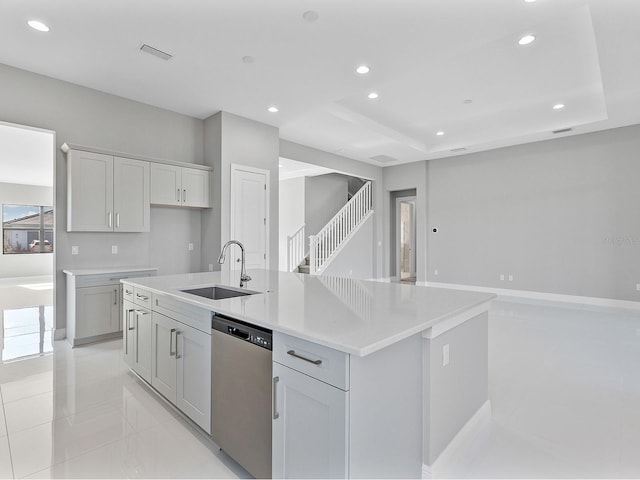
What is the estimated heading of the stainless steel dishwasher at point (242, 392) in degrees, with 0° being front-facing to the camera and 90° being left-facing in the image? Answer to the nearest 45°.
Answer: approximately 45°

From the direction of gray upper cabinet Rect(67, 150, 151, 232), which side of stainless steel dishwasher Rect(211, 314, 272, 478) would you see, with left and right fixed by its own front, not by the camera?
right

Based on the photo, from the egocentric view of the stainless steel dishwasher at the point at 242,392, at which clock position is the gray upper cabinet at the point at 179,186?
The gray upper cabinet is roughly at 4 o'clock from the stainless steel dishwasher.

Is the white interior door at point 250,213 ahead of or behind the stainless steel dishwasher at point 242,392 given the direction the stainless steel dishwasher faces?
behind

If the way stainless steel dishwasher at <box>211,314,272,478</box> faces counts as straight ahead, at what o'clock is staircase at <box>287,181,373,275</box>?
The staircase is roughly at 5 o'clock from the stainless steel dishwasher.

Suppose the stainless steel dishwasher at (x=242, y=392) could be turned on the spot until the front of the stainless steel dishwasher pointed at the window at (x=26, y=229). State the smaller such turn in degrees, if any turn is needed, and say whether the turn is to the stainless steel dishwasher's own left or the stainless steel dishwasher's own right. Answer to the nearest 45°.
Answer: approximately 90° to the stainless steel dishwasher's own right
